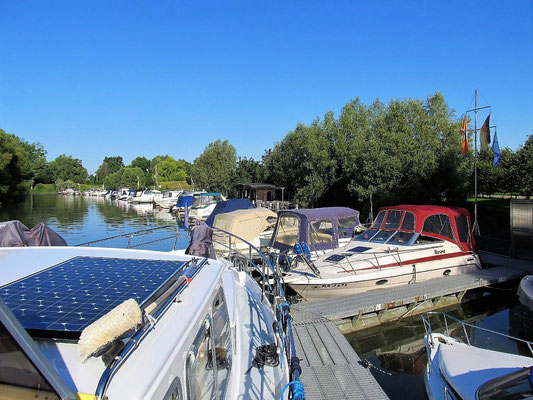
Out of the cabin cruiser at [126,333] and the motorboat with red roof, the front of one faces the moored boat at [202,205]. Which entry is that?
the cabin cruiser

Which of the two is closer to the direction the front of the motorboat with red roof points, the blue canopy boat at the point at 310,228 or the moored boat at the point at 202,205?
the blue canopy boat

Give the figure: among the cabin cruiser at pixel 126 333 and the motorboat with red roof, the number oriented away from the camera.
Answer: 1

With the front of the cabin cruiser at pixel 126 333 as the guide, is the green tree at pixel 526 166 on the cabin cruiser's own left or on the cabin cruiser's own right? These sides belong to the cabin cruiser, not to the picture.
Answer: on the cabin cruiser's own right

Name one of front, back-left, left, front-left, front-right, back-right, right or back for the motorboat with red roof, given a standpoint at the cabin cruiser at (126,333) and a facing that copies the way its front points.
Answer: front-right

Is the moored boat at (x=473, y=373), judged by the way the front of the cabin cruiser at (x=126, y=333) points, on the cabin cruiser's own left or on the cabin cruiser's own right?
on the cabin cruiser's own right

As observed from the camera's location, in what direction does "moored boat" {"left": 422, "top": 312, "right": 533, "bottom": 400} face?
facing away from the viewer and to the left of the viewer

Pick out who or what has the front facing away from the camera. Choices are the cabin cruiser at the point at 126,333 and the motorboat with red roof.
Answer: the cabin cruiser

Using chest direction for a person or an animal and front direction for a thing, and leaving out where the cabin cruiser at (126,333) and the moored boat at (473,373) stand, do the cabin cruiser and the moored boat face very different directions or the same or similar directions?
same or similar directions

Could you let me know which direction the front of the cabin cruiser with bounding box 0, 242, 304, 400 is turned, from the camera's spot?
facing away from the viewer

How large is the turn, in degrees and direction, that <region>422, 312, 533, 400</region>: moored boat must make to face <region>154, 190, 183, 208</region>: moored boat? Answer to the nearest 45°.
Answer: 0° — it already faces it

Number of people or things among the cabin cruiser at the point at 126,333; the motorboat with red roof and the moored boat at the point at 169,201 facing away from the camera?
1

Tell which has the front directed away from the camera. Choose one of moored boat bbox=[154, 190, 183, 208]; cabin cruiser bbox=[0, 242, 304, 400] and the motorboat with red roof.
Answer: the cabin cruiser
